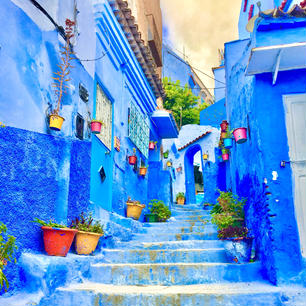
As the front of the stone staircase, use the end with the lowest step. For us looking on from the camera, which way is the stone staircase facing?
facing the viewer

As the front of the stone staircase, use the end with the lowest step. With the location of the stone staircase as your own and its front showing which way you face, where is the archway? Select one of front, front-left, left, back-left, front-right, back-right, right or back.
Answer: back

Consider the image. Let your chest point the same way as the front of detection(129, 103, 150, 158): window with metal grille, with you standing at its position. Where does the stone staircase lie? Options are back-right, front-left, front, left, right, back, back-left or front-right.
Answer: right

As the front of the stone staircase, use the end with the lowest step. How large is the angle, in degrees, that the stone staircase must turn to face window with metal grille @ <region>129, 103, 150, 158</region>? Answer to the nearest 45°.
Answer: approximately 180°

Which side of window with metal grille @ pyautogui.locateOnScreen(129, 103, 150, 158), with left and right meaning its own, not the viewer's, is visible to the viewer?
right

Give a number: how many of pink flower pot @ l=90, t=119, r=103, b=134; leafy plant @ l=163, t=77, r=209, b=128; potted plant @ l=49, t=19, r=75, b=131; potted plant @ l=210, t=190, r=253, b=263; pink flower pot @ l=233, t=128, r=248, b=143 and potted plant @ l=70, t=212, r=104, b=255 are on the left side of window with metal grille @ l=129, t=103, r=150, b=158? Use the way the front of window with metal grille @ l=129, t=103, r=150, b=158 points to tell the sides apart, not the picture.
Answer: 1

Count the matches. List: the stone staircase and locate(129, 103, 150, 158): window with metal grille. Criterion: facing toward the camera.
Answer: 1

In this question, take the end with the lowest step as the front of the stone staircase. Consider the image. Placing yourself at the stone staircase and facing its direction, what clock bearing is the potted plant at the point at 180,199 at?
The potted plant is roughly at 6 o'clock from the stone staircase.

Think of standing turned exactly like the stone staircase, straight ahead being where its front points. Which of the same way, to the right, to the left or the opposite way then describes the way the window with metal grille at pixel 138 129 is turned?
to the left

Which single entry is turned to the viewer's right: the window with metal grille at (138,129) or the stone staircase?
the window with metal grille
